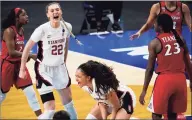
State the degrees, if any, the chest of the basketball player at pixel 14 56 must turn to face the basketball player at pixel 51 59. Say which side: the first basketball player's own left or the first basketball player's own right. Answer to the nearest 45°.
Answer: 0° — they already face them

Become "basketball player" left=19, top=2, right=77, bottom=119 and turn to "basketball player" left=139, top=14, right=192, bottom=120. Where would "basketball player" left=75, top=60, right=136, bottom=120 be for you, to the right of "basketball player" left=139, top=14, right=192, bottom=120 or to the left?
right

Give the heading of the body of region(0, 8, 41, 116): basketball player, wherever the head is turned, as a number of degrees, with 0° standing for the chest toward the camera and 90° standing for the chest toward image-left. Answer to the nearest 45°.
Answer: approximately 315°

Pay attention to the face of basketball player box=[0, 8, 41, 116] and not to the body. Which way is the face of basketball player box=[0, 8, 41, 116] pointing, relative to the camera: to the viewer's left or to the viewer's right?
to the viewer's right

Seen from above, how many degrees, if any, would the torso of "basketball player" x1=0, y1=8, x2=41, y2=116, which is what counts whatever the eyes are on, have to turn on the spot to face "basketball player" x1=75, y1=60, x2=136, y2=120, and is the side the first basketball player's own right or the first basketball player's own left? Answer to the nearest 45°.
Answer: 0° — they already face them
